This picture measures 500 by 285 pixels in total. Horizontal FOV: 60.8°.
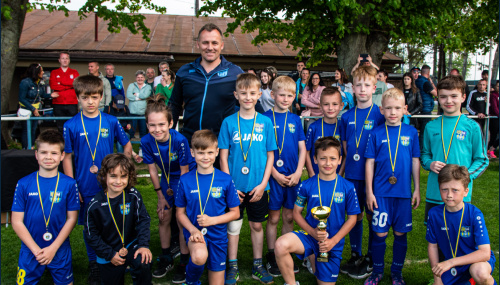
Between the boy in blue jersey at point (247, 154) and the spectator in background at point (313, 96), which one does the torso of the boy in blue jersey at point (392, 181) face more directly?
the boy in blue jersey

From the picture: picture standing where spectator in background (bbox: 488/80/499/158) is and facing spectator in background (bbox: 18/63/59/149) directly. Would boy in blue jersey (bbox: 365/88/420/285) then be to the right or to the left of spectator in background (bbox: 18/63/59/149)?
left

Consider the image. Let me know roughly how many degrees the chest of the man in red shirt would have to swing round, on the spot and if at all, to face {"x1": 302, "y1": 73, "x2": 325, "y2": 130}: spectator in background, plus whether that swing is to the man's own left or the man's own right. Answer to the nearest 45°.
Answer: approximately 45° to the man's own left

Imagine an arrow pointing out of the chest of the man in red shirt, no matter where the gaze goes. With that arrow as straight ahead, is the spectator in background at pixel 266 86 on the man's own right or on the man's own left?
on the man's own left

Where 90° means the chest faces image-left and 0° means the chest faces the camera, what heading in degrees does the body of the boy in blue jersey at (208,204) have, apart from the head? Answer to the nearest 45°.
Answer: approximately 0°

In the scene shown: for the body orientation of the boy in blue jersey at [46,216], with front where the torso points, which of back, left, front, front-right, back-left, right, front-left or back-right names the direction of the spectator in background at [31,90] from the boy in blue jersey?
back

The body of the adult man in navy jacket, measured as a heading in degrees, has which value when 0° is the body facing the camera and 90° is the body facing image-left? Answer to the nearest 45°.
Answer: approximately 0°

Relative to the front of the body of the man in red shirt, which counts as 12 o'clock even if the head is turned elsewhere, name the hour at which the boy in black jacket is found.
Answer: The boy in black jacket is roughly at 12 o'clock from the man in red shirt.
